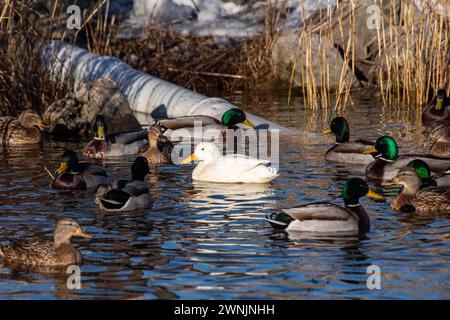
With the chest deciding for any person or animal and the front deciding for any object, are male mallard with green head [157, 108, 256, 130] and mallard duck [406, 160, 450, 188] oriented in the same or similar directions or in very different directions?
very different directions

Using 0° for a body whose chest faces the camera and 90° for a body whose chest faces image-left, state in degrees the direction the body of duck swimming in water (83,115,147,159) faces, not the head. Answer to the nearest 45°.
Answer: approximately 45°

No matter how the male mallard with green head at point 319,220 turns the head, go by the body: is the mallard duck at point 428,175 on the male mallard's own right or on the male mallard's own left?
on the male mallard's own left

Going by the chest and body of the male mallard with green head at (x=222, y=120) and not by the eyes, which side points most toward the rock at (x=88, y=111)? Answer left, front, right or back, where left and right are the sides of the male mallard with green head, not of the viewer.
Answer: back

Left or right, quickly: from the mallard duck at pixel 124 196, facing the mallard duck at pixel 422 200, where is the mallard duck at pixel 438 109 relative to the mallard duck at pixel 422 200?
left

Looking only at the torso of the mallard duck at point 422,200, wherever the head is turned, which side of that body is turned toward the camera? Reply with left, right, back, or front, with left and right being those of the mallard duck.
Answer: left

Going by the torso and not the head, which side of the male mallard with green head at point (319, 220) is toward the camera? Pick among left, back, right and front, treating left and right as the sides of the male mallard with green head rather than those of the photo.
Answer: right

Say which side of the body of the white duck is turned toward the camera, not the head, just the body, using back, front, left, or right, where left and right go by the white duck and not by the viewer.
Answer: left

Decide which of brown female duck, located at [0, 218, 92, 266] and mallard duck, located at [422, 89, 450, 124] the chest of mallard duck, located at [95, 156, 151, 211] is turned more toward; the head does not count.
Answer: the mallard duck

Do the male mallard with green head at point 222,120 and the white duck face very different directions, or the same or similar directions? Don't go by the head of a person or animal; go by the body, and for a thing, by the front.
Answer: very different directions

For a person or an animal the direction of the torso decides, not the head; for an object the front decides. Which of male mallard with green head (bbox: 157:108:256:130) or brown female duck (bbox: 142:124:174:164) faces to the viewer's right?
the male mallard with green head

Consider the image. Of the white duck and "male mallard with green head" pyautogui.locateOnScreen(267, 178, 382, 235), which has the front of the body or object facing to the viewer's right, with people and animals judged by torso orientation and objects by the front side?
the male mallard with green head

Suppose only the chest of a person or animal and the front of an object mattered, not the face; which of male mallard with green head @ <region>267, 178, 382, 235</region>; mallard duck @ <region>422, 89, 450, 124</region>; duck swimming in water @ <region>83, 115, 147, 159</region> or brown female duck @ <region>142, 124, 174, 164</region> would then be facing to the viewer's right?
the male mallard with green head
